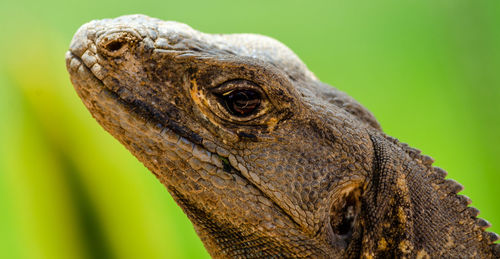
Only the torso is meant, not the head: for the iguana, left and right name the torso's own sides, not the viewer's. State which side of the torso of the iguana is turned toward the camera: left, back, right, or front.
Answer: left
